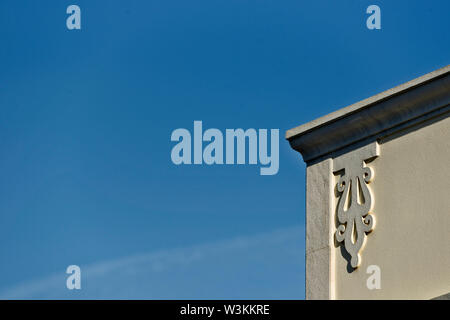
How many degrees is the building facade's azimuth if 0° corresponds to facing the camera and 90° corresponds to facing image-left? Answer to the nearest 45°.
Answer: approximately 45°
